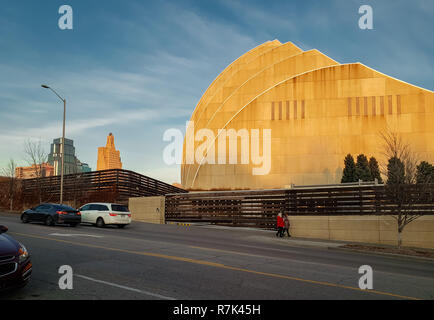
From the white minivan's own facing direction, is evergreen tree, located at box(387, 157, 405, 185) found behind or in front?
behind

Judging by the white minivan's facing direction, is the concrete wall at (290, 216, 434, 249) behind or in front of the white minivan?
behind

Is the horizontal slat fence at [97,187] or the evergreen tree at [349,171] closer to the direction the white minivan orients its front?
the horizontal slat fence

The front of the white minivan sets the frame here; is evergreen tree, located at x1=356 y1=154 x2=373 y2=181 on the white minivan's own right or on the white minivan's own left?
on the white minivan's own right

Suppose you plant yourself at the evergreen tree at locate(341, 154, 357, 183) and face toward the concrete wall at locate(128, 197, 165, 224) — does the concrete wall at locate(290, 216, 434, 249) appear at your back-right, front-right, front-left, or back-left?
front-left

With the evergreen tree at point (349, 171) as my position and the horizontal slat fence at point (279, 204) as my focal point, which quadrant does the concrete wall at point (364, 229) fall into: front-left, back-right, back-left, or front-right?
front-left

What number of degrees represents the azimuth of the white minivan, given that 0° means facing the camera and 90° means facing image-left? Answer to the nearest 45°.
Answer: approximately 135°

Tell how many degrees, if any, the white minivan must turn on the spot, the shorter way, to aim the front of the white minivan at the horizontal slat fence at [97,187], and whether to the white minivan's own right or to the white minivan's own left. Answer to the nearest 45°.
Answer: approximately 45° to the white minivan's own right

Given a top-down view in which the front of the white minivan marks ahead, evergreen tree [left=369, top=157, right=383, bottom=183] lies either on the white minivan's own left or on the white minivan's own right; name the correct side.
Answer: on the white minivan's own right

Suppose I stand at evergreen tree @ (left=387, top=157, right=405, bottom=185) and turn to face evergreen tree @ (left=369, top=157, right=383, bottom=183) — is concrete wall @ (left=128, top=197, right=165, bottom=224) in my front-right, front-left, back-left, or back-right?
front-left
